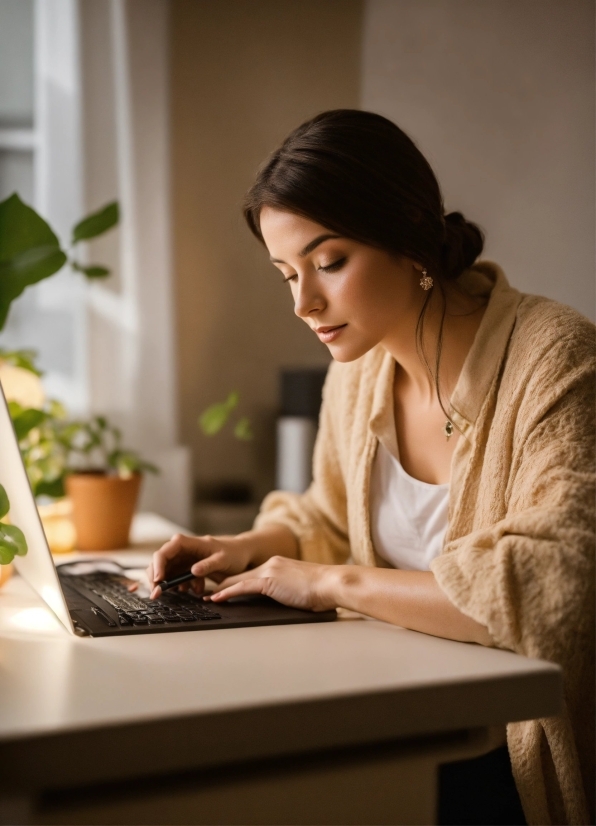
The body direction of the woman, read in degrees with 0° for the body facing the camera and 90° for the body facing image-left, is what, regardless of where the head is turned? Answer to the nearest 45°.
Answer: approximately 45°

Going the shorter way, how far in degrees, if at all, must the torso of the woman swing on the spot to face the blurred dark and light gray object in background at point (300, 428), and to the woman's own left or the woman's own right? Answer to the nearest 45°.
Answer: approximately 135° to the woman's own right

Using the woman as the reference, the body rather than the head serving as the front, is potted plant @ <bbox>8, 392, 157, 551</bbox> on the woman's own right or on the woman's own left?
on the woman's own right
